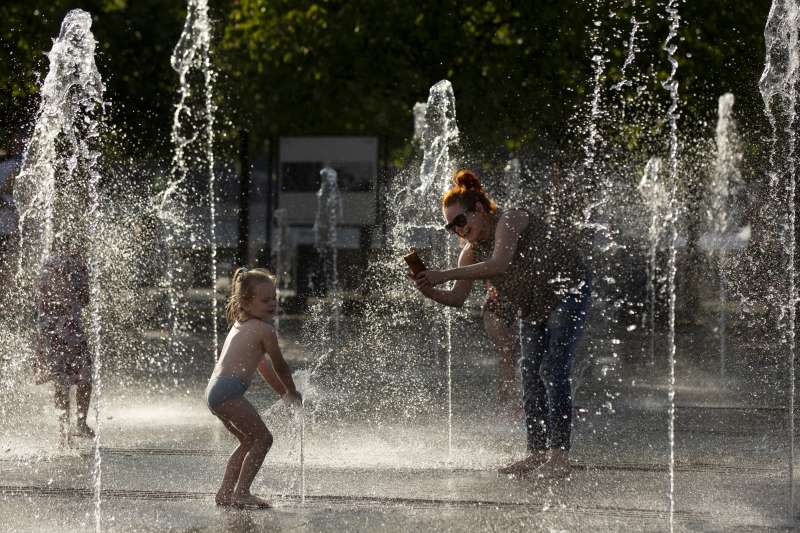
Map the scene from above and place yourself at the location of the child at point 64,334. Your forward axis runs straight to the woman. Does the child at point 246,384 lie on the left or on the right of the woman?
right

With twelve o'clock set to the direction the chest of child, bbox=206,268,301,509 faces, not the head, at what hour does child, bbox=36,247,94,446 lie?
child, bbox=36,247,94,446 is roughly at 8 o'clock from child, bbox=206,268,301,509.

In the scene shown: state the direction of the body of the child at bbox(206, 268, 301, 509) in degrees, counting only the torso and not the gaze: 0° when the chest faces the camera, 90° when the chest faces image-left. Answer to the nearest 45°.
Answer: approximately 270°

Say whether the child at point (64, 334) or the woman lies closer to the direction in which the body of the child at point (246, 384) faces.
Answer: the woman
